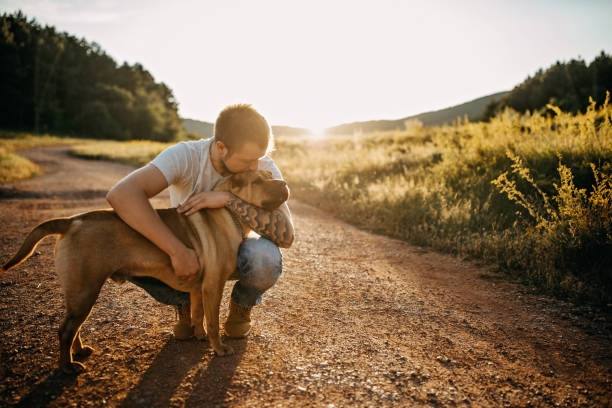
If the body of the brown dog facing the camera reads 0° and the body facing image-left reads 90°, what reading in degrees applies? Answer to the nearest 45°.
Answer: approximately 270°
